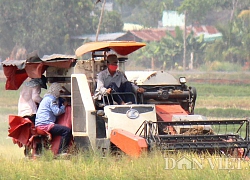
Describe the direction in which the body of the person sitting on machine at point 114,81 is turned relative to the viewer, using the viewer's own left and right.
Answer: facing the viewer and to the right of the viewer

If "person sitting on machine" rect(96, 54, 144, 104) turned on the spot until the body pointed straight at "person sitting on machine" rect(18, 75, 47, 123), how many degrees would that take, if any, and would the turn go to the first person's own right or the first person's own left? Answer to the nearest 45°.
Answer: approximately 135° to the first person's own right

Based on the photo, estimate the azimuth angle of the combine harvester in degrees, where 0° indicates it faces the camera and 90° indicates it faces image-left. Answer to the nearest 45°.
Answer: approximately 315°
